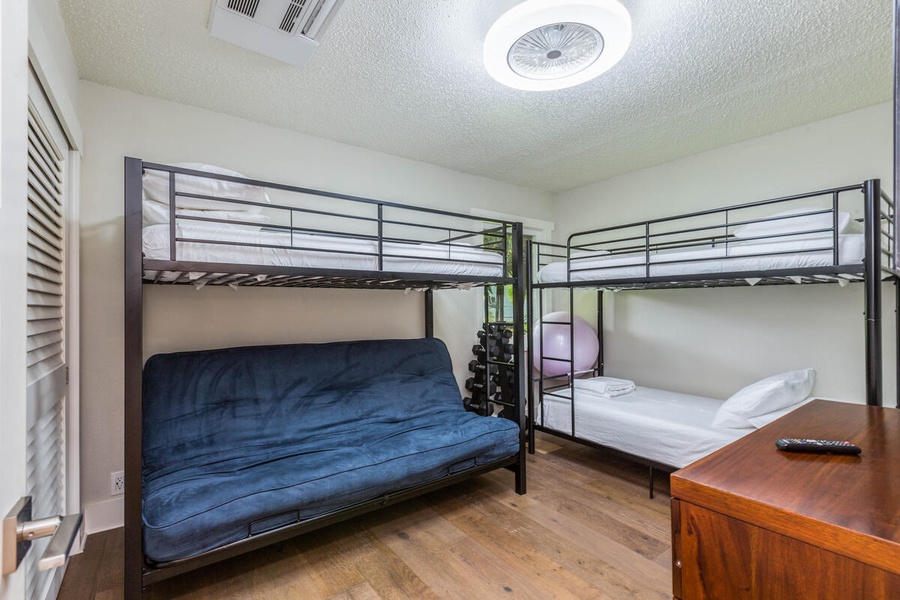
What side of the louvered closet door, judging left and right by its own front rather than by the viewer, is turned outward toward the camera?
right

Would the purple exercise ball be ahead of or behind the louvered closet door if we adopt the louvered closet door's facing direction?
ahead

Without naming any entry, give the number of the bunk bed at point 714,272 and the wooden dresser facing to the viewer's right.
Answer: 0

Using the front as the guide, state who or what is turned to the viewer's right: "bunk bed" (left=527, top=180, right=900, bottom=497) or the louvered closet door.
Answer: the louvered closet door

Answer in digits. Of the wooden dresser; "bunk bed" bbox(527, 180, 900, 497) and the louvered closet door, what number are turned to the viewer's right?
1
